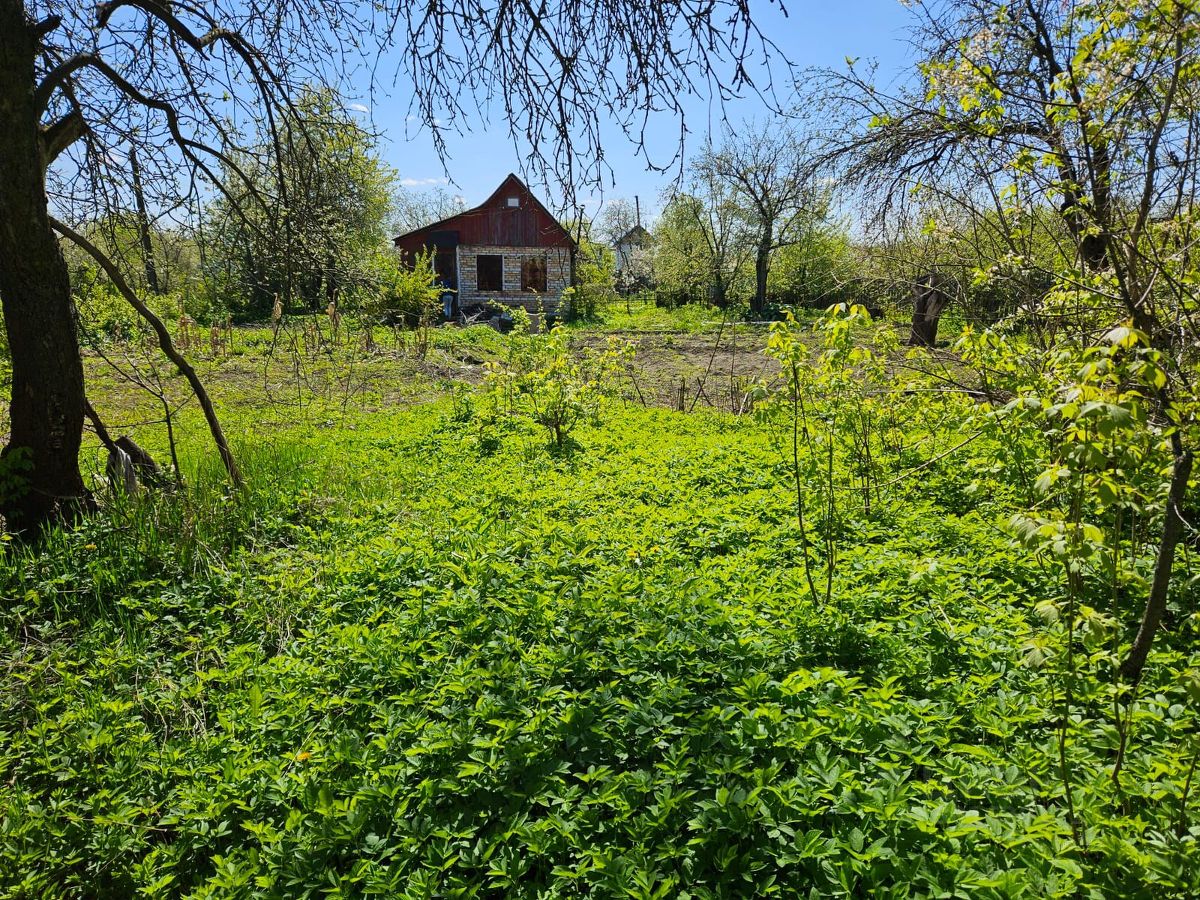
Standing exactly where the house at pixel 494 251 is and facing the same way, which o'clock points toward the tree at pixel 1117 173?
The tree is roughly at 12 o'clock from the house.

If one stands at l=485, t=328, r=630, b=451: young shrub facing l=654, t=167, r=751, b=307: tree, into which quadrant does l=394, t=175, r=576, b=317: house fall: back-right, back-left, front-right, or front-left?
front-left

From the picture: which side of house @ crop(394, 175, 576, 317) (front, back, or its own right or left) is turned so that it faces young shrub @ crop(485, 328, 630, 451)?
front

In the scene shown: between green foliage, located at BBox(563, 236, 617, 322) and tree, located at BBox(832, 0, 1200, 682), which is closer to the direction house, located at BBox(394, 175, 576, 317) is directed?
the tree

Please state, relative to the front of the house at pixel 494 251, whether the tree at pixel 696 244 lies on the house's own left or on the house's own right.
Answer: on the house's own left

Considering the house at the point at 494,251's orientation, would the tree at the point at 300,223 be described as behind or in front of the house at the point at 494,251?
in front

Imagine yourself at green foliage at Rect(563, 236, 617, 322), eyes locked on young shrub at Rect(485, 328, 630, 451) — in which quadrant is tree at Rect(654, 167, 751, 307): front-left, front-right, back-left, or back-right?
back-left

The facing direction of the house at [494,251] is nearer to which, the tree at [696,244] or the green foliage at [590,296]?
the green foliage

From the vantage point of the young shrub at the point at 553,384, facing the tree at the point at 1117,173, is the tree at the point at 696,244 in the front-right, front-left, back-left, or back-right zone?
back-left

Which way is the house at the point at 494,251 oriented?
toward the camera
